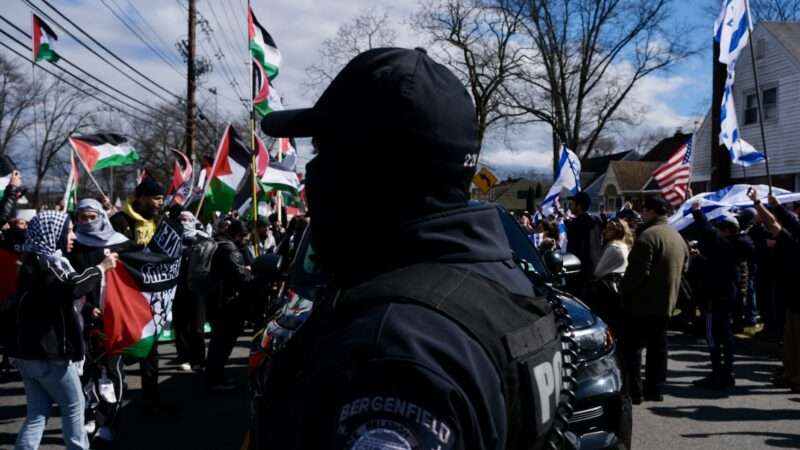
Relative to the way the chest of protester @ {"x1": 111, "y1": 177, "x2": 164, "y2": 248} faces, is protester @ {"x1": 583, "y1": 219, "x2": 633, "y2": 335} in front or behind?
in front

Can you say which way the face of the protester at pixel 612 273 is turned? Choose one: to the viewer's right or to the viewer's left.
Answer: to the viewer's left

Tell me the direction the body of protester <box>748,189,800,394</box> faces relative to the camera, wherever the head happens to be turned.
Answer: to the viewer's left

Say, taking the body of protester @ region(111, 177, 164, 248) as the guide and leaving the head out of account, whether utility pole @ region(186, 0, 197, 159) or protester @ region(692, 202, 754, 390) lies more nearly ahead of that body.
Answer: the protester

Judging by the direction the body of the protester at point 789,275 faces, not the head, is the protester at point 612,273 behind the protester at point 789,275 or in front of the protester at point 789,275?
in front

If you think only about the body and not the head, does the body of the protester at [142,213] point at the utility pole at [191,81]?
no

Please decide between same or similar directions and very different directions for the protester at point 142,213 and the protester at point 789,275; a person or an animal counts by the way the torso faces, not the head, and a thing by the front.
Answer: very different directions

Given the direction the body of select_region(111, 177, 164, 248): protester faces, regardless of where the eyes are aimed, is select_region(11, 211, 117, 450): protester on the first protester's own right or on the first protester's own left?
on the first protester's own right

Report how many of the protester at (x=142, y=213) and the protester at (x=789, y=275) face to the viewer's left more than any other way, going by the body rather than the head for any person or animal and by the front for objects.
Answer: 1

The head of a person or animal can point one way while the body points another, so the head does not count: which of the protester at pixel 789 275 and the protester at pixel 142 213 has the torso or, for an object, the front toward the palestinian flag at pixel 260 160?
the protester at pixel 789 275

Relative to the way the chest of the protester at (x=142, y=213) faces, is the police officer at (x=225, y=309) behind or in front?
in front

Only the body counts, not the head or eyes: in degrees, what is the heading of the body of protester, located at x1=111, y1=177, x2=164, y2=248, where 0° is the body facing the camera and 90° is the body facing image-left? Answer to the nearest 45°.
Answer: approximately 315°

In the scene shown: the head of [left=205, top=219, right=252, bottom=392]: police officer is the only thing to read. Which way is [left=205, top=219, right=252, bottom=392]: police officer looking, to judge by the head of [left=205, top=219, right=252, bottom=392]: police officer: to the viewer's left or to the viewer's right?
to the viewer's right

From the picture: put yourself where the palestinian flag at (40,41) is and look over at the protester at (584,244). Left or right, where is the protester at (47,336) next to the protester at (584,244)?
right
